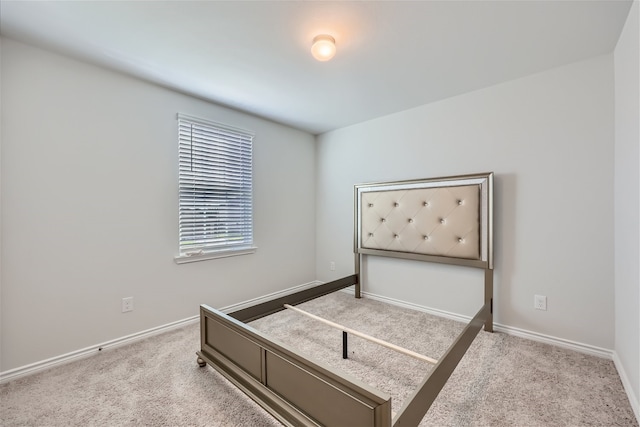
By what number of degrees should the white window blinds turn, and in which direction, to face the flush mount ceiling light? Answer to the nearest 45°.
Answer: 0° — it already faces it

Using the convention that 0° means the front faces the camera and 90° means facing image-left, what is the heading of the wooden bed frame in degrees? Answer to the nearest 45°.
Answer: approximately 45°

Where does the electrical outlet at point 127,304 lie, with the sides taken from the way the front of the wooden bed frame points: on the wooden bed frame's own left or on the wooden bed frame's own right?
on the wooden bed frame's own right

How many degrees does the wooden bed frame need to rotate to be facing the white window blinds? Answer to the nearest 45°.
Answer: approximately 90° to its right
